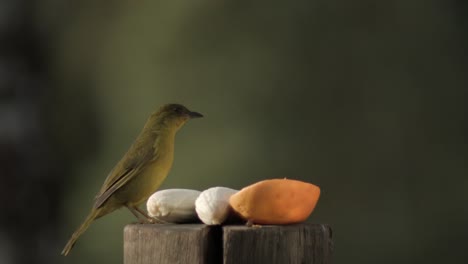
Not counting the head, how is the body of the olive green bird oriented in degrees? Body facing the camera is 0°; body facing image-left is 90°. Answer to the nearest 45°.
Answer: approximately 270°
